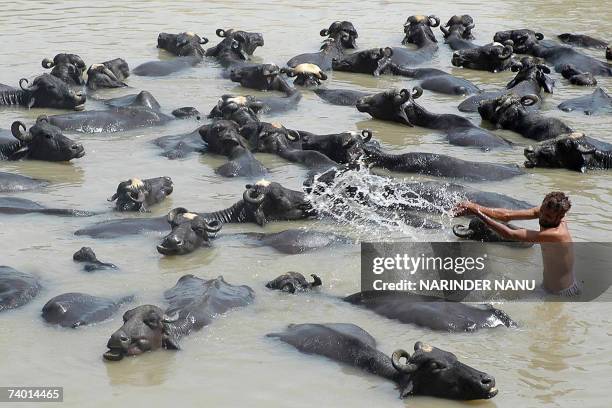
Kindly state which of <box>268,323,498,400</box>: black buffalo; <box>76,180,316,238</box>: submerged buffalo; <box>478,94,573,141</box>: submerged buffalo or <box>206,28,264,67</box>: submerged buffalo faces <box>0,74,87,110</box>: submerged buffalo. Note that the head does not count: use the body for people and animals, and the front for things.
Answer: <box>478,94,573,141</box>: submerged buffalo

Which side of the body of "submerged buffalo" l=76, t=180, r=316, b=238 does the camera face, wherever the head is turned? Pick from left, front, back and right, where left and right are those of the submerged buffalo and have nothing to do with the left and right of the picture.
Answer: right

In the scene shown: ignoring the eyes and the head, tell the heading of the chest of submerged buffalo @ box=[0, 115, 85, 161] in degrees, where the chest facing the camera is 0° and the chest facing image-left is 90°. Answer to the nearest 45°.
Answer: approximately 270°

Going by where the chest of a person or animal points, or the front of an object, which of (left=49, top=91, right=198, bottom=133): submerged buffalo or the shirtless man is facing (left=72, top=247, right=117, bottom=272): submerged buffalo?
the shirtless man

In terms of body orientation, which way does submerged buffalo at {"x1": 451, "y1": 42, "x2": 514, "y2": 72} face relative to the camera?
to the viewer's left

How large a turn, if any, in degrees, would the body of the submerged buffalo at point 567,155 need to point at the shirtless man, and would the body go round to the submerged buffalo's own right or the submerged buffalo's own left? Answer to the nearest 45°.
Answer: approximately 90° to the submerged buffalo's own left

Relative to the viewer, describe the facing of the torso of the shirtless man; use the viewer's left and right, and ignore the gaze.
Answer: facing to the left of the viewer

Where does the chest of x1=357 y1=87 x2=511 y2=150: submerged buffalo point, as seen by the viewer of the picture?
to the viewer's left

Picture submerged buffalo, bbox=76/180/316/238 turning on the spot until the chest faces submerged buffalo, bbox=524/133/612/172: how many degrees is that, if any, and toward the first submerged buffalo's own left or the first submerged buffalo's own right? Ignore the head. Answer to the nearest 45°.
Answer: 0° — it already faces it

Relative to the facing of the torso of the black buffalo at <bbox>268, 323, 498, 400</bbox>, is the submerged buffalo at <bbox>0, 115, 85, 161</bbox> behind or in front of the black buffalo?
behind
